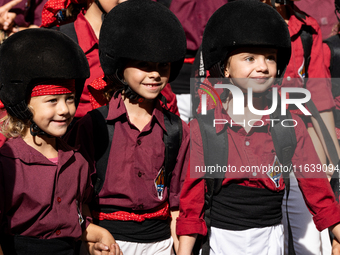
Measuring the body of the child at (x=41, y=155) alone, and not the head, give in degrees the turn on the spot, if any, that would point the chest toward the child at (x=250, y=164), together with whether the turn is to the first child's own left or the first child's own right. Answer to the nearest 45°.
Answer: approximately 45° to the first child's own left

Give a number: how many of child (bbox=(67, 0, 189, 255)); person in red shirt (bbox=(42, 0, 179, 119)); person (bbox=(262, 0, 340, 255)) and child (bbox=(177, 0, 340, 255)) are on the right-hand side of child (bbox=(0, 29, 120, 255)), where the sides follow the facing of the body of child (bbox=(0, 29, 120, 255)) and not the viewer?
0

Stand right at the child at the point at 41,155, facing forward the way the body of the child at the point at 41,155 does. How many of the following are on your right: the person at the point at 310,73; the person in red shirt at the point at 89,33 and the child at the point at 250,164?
0

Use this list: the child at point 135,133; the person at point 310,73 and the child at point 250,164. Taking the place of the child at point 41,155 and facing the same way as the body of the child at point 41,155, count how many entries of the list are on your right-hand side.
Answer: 0

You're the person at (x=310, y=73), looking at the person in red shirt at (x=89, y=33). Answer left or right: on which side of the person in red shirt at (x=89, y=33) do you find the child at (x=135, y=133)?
left

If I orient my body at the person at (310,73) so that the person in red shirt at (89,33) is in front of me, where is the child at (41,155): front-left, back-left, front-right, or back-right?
front-left

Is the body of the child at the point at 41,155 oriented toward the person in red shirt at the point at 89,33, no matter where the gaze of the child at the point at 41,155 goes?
no

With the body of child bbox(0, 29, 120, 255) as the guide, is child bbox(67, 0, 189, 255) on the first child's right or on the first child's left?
on the first child's left

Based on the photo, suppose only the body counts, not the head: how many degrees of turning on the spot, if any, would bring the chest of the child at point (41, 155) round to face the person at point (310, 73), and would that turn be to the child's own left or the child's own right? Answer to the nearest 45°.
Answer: approximately 90° to the child's own left

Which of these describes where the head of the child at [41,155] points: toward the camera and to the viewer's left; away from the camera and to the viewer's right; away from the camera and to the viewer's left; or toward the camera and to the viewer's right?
toward the camera and to the viewer's right

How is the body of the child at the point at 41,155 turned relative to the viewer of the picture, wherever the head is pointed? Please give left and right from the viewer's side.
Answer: facing the viewer and to the right of the viewer

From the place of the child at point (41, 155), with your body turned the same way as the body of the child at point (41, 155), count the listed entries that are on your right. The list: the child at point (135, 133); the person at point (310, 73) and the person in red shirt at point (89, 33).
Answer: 0
